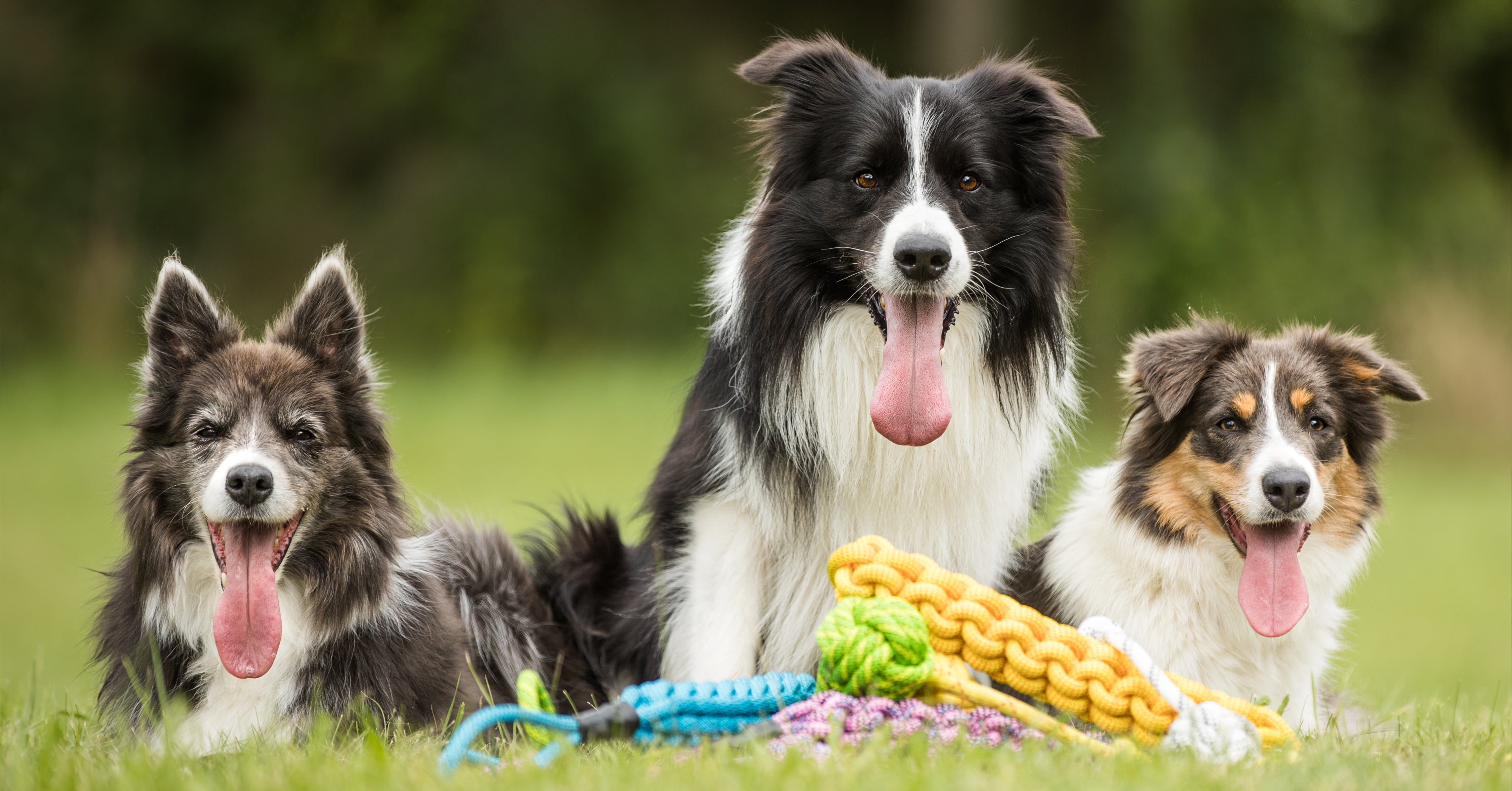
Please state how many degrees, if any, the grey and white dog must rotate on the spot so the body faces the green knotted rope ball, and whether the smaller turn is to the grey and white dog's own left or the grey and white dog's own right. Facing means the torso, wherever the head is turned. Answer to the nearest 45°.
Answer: approximately 90° to the grey and white dog's own left

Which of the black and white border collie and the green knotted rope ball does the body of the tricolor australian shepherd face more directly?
the green knotted rope ball

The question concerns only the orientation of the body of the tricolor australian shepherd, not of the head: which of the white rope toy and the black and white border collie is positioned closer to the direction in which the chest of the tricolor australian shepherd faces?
the white rope toy

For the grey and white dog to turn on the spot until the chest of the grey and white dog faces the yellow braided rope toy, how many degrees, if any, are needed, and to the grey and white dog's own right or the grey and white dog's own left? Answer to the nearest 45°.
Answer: approximately 90° to the grey and white dog's own left

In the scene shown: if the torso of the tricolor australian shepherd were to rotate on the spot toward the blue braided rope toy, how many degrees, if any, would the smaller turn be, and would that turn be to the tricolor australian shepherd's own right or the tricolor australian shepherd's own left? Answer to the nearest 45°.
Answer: approximately 90° to the tricolor australian shepherd's own right

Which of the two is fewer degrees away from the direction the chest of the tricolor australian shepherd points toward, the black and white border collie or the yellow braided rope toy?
the yellow braided rope toy

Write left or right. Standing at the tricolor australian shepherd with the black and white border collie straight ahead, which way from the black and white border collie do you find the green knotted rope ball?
left

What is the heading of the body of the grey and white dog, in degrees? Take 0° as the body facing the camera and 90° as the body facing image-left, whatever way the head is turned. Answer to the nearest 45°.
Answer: approximately 45°

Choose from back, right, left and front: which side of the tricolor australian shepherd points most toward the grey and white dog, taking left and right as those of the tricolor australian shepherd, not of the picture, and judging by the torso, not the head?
right

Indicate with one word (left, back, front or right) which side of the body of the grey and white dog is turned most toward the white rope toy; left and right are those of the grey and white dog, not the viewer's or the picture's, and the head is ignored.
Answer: left

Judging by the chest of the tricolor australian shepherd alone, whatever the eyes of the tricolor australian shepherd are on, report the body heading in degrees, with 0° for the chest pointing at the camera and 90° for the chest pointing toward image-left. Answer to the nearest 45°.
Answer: approximately 315°

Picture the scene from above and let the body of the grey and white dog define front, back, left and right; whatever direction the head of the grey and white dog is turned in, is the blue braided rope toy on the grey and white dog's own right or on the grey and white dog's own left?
on the grey and white dog's own left

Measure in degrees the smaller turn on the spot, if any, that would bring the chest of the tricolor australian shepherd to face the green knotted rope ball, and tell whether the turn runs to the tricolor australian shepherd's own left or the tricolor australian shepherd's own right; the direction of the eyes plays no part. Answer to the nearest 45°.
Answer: approximately 90° to the tricolor australian shepherd's own right
